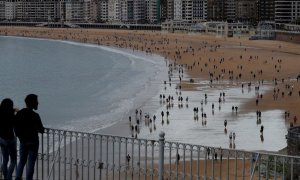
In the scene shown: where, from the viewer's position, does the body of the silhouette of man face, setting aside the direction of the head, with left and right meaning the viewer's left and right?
facing away from the viewer and to the right of the viewer
